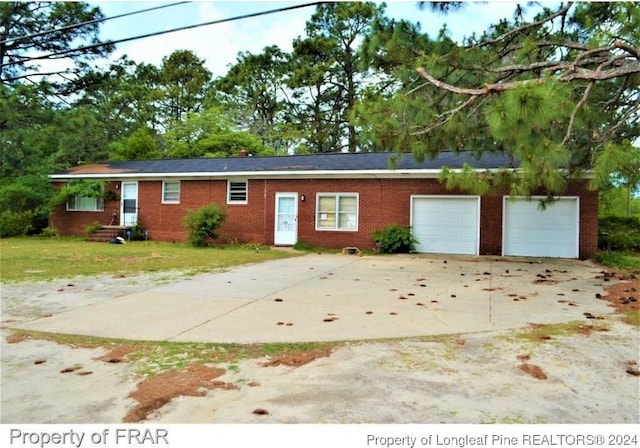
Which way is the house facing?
toward the camera

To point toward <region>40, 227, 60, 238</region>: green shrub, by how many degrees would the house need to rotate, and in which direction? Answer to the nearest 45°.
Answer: approximately 90° to its right

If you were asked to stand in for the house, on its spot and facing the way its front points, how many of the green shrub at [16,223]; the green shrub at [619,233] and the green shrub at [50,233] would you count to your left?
1

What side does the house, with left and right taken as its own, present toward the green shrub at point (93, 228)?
right

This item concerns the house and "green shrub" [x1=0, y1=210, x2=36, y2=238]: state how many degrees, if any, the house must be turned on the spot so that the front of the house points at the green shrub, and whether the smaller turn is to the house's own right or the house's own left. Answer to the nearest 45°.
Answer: approximately 90° to the house's own right

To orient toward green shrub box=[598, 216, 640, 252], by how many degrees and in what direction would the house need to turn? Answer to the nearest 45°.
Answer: approximately 90° to its left
